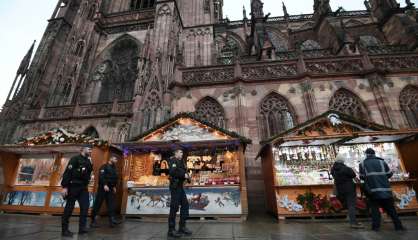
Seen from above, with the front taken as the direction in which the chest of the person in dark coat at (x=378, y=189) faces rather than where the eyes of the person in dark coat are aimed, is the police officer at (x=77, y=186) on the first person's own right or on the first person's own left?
on the first person's own left

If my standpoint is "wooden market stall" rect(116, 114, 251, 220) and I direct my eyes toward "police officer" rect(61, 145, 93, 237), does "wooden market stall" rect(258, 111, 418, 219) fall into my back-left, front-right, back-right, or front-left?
back-left

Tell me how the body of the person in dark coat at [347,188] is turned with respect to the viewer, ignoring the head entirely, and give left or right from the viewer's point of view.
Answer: facing away from the viewer and to the right of the viewer

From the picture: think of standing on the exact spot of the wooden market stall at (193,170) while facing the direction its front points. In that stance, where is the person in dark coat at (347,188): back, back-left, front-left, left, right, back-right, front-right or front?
front-left

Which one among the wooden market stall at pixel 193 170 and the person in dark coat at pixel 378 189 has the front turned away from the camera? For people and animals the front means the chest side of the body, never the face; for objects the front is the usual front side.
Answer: the person in dark coat

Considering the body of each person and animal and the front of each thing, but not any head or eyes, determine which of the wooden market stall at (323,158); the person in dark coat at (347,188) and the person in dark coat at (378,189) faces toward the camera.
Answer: the wooden market stall

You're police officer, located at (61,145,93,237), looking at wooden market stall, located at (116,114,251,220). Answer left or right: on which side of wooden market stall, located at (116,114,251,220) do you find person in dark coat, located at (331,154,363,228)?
right

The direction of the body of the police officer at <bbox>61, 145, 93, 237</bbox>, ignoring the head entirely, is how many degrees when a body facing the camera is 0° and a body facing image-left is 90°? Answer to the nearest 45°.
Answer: approximately 315°

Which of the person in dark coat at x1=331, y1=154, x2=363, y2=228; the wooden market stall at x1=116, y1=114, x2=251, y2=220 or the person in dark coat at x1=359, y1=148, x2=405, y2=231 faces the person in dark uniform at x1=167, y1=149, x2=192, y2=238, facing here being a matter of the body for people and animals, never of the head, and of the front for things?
the wooden market stall

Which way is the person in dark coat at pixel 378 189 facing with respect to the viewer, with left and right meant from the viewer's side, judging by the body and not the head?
facing away from the viewer

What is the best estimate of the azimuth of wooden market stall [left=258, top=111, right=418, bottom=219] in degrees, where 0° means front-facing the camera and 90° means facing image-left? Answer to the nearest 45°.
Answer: approximately 0°

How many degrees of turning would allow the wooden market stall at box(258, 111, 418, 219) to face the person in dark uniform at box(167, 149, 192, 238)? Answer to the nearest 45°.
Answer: approximately 45° to its right

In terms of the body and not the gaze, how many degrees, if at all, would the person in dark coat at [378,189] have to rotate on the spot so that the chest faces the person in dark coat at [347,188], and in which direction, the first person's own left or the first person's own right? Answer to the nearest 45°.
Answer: approximately 90° to the first person's own left
